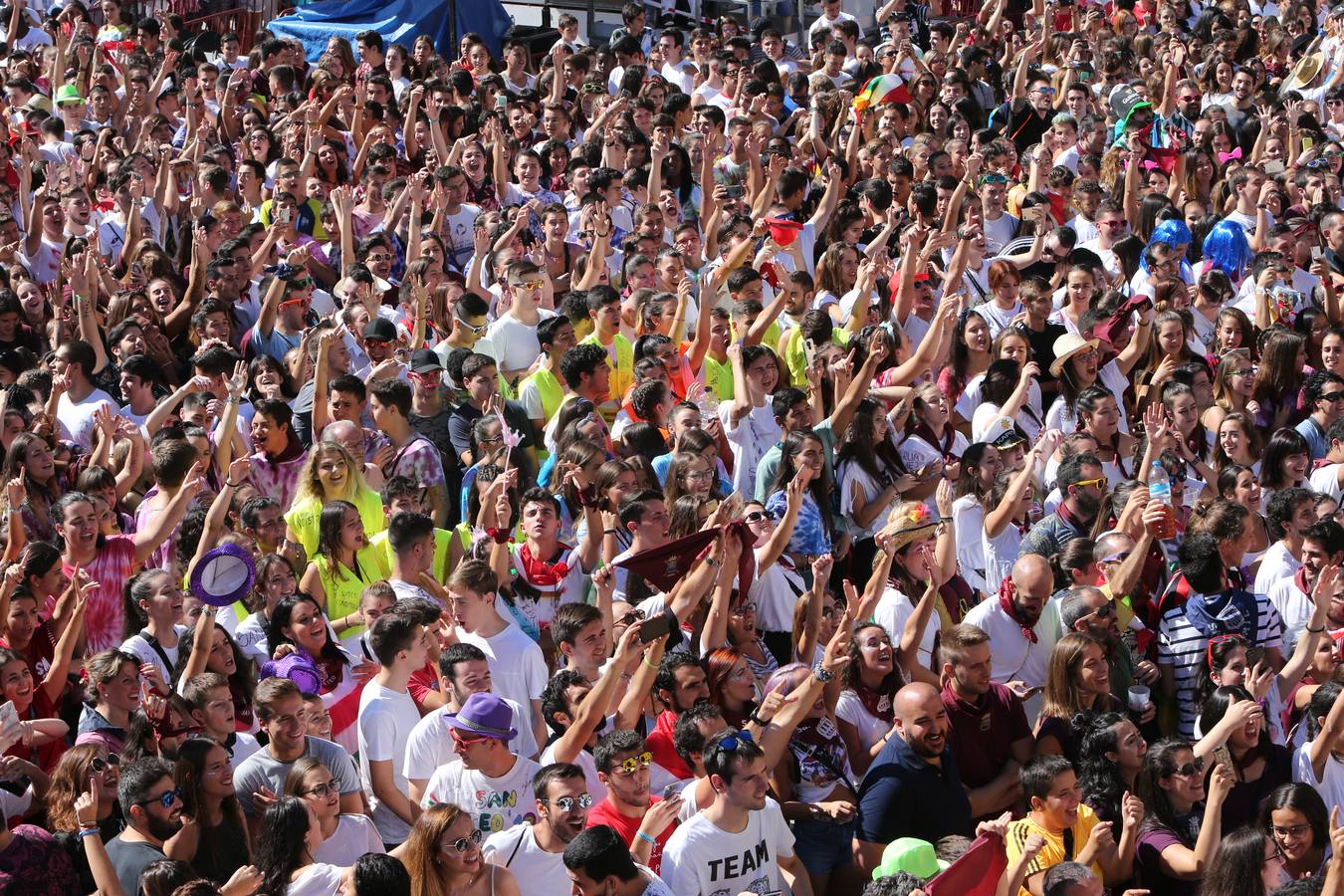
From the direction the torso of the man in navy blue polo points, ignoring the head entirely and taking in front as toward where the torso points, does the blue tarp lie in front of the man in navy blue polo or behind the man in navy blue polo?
behind

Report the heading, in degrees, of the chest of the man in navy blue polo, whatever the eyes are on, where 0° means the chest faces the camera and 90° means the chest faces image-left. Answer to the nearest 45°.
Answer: approximately 315°
